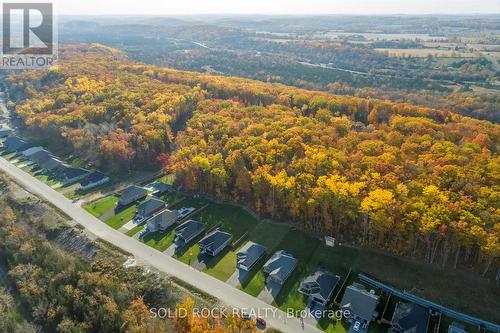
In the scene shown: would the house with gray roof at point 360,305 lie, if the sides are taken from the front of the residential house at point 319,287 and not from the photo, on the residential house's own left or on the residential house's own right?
on the residential house's own left

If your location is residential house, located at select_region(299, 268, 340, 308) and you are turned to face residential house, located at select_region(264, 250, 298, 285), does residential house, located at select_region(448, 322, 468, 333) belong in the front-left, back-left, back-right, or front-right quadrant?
back-right

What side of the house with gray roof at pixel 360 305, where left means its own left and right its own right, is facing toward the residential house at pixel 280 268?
right

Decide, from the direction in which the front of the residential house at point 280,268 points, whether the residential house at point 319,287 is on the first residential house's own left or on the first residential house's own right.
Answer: on the first residential house's own left

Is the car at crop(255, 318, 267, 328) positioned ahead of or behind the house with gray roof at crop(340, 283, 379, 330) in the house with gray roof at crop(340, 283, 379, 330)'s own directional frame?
ahead

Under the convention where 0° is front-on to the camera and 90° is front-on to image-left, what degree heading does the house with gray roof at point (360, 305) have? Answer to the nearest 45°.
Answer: approximately 45°

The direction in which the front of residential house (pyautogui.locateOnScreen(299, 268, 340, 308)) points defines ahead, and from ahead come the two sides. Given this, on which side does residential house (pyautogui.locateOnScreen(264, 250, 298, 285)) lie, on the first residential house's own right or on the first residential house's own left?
on the first residential house's own right
